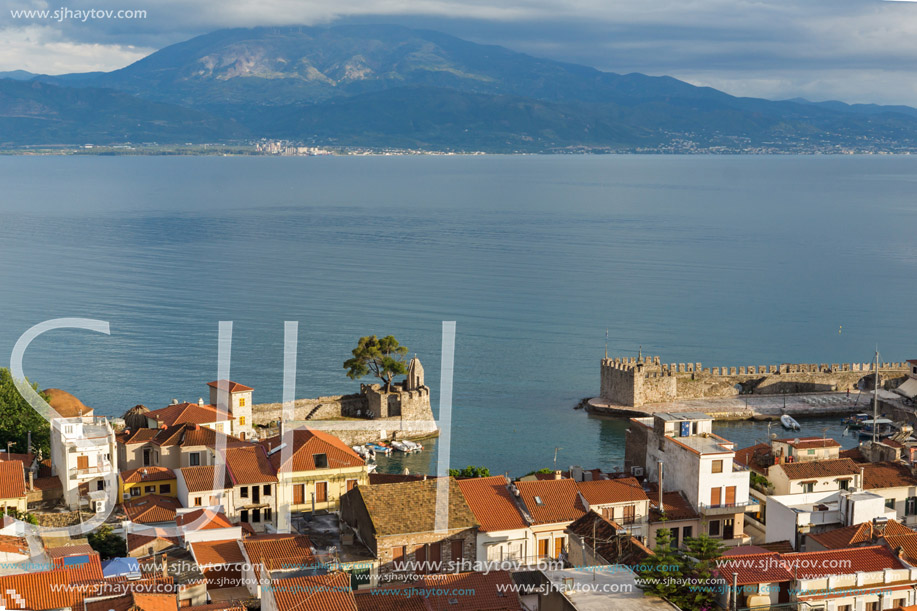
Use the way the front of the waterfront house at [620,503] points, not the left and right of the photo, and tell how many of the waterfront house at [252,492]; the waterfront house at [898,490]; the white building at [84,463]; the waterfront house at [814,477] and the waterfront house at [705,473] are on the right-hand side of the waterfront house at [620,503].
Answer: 2

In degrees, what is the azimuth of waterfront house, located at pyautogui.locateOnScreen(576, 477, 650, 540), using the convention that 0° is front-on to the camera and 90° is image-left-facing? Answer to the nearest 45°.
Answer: approximately 0°

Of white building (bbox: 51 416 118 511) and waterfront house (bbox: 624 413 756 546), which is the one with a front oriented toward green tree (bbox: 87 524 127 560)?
the white building

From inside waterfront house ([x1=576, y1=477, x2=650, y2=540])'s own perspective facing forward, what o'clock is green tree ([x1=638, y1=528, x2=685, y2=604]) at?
The green tree is roughly at 12 o'clock from the waterfront house.

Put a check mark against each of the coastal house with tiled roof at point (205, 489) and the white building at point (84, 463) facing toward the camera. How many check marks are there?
2

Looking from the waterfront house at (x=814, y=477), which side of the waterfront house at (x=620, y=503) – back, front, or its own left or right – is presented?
left

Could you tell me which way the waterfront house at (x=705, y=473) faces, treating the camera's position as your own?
facing the viewer and to the right of the viewer

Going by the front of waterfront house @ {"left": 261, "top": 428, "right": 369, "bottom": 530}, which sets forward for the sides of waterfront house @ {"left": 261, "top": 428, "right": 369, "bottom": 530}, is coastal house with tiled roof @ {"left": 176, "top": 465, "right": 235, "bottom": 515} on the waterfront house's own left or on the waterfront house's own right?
on the waterfront house's own right
